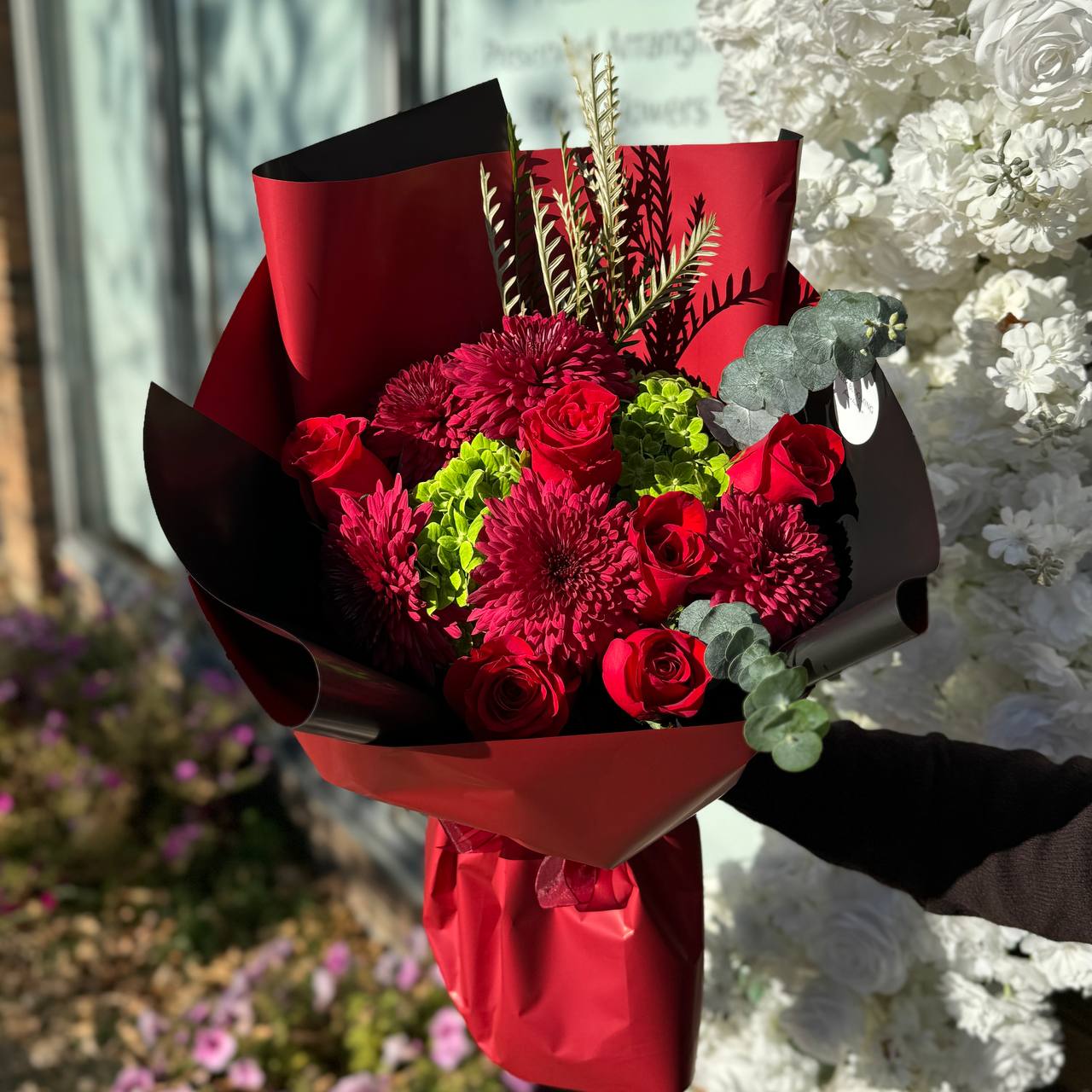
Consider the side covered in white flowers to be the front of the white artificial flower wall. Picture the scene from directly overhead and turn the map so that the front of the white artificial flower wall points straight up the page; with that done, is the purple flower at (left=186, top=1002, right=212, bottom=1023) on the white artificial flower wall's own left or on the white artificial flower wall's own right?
on the white artificial flower wall's own right

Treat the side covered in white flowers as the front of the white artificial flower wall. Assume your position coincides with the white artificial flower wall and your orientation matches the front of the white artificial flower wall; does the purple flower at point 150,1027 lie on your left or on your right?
on your right

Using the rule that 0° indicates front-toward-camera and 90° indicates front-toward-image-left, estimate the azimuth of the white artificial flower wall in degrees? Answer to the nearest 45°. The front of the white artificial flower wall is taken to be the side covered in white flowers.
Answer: approximately 0°
